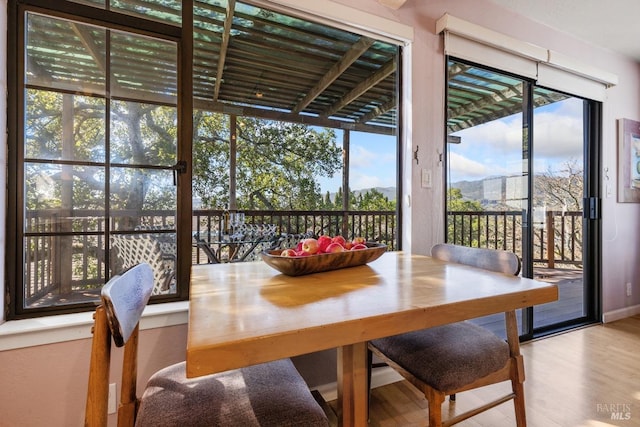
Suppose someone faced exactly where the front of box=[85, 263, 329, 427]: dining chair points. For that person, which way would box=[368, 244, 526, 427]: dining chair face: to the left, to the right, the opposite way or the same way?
the opposite way

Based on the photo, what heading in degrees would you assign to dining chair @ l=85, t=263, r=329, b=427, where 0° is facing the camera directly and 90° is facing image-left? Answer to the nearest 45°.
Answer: approximately 270°

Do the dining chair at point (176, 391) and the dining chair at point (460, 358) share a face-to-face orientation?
yes

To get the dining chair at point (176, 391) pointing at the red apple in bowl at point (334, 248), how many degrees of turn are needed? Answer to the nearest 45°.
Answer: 0° — it already faces it

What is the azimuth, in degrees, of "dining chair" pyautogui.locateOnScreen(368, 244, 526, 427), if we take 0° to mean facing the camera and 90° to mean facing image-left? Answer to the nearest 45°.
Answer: approximately 45°

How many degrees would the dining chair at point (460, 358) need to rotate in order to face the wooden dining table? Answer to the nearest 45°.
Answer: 0° — it already faces it

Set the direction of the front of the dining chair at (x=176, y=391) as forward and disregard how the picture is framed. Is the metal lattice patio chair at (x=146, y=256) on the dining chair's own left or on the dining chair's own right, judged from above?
on the dining chair's own left

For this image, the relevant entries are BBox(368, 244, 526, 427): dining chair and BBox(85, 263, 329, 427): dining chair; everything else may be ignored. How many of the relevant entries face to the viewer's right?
1

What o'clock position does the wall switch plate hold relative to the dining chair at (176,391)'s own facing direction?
The wall switch plate is roughly at 11 o'clock from the dining chair.

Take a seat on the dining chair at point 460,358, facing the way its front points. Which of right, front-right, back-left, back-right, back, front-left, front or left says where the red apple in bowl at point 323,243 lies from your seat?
front-right

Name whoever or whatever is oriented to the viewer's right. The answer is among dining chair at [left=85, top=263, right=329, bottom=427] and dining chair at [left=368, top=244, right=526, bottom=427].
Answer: dining chair at [left=85, top=263, right=329, bottom=427]

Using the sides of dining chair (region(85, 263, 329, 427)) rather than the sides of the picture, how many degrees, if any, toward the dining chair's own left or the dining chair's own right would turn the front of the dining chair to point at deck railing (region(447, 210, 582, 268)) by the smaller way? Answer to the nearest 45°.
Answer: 0° — it already faces it

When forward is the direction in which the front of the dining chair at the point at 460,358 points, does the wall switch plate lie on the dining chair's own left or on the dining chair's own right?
on the dining chair's own right

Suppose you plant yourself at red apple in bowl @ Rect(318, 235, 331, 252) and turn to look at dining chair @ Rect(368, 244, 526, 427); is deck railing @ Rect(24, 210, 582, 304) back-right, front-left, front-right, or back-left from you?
back-left
